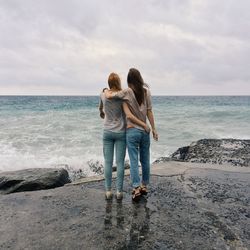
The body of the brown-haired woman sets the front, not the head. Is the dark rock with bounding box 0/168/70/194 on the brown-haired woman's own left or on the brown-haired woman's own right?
on the brown-haired woman's own left

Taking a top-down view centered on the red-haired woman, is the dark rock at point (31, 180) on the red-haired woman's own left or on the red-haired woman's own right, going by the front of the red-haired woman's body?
on the red-haired woman's own left

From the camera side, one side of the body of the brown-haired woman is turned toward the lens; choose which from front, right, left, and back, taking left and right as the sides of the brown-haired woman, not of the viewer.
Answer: back

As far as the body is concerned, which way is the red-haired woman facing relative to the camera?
away from the camera

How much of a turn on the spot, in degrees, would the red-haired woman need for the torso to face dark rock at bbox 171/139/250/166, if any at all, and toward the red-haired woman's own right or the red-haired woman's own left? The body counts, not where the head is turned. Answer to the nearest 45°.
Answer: approximately 45° to the red-haired woman's own right

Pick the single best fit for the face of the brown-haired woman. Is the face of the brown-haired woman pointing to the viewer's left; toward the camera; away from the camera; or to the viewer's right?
away from the camera

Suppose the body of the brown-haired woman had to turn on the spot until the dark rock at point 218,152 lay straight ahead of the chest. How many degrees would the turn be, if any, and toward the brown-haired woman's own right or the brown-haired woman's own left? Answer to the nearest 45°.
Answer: approximately 45° to the brown-haired woman's own right
